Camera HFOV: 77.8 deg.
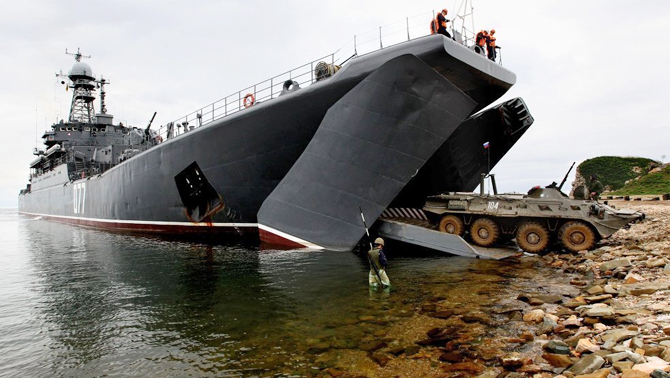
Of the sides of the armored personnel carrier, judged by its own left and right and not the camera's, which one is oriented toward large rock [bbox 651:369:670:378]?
right

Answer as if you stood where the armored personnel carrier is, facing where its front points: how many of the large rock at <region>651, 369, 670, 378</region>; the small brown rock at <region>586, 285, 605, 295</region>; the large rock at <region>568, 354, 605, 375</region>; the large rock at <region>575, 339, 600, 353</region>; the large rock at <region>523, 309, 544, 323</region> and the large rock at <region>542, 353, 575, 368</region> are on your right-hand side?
6

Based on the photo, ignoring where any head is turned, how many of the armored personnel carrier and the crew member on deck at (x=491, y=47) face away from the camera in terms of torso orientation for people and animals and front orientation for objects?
0

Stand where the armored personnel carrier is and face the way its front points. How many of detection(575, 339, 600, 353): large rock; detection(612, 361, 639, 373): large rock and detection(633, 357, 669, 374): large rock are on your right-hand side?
3

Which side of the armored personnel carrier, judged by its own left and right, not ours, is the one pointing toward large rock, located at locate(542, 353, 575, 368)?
right

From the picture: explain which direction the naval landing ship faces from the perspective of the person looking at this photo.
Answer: facing the viewer and to the right of the viewer

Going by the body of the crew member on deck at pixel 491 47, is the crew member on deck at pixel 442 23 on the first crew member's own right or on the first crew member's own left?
on the first crew member's own right

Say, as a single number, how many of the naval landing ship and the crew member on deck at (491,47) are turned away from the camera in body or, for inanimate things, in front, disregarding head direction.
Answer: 0

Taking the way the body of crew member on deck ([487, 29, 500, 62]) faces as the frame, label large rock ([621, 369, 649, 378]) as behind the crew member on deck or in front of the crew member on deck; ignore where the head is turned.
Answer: in front

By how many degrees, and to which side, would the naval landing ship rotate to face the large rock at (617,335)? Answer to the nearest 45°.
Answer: approximately 45° to its right

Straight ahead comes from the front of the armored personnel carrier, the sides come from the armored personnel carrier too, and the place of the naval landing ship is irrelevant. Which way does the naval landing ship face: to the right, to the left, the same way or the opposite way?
the same way

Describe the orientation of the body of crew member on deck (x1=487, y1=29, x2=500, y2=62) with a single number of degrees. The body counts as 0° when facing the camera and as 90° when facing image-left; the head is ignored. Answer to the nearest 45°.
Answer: approximately 315°

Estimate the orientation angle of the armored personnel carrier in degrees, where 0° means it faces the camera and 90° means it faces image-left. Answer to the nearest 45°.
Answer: approximately 270°

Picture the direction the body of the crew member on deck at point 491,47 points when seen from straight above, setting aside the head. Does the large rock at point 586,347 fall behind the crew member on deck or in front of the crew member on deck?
in front

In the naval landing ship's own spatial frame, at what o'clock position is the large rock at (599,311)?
The large rock is roughly at 1 o'clock from the naval landing ship.
